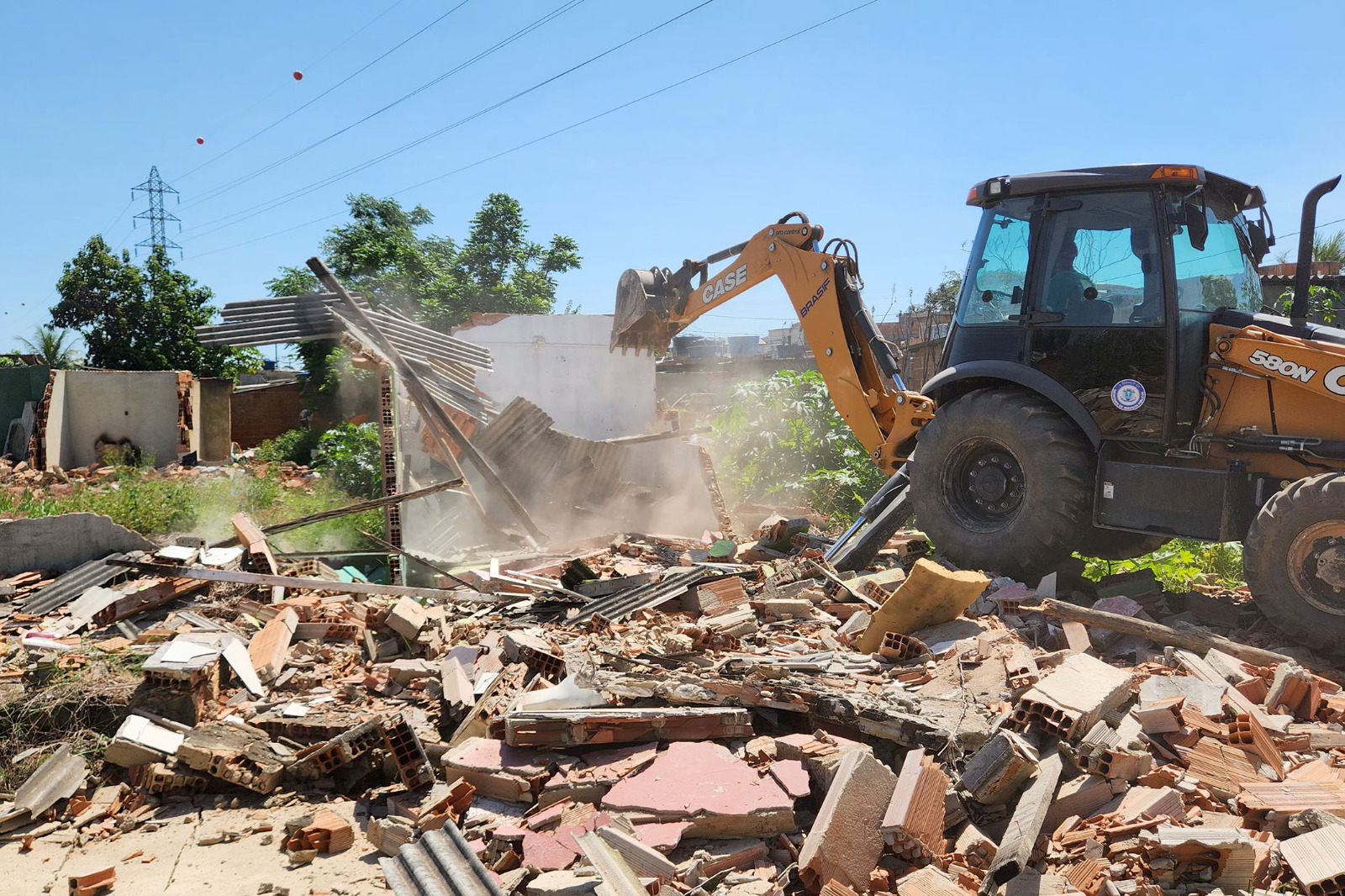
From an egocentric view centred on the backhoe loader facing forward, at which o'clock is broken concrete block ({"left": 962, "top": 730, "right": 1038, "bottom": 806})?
The broken concrete block is roughly at 2 o'clock from the backhoe loader.

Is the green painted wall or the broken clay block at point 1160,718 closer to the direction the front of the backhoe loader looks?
the broken clay block

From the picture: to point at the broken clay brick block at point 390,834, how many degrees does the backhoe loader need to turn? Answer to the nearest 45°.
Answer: approximately 90° to its right

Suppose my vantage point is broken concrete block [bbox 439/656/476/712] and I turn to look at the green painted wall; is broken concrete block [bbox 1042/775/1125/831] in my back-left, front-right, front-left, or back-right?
back-right

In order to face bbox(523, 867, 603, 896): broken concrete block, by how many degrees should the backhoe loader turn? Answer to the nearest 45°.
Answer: approximately 90° to its right

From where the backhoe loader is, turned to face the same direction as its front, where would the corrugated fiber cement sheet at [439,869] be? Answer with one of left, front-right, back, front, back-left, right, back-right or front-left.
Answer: right

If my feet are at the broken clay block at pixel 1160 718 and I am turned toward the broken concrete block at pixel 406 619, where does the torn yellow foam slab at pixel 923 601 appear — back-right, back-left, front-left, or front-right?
front-right

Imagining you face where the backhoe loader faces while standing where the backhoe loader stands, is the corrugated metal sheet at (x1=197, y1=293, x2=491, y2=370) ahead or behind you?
behind

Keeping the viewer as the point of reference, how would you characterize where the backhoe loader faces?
facing the viewer and to the right of the viewer

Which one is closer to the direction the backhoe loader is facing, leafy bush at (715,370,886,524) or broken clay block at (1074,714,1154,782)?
the broken clay block

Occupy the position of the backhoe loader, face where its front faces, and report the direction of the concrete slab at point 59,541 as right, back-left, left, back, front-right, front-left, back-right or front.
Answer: back-right

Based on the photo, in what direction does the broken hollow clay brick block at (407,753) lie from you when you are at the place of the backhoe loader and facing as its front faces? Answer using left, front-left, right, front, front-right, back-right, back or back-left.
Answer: right

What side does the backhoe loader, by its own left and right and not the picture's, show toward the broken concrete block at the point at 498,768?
right
